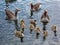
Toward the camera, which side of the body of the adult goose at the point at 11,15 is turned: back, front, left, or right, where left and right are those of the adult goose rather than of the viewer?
right
